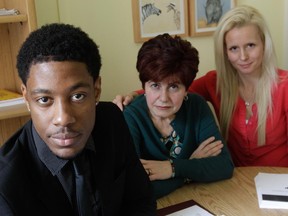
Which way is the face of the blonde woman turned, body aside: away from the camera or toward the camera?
toward the camera

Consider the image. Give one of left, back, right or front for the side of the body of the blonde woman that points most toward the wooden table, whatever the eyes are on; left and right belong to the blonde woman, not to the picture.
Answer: front

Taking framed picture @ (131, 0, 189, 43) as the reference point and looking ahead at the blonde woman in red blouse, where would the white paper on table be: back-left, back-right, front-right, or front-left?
front-right

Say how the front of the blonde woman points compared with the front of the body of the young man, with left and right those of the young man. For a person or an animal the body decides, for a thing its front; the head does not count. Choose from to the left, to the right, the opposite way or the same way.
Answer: the same way

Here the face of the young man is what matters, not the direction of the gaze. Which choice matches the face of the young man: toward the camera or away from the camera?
toward the camera

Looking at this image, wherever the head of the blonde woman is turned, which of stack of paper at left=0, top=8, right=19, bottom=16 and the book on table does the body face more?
the book on table

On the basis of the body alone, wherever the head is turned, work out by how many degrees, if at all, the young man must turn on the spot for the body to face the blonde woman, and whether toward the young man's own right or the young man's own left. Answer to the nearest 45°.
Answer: approximately 135° to the young man's own left

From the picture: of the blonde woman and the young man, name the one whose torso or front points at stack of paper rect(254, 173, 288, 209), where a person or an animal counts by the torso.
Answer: the blonde woman

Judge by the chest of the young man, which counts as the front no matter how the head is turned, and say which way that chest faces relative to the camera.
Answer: toward the camera

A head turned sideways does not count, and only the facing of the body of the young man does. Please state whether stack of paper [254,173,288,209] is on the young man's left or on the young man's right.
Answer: on the young man's left

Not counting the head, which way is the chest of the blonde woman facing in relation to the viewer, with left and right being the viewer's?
facing the viewer

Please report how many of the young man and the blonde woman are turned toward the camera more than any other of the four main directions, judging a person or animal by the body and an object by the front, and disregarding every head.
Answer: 2
